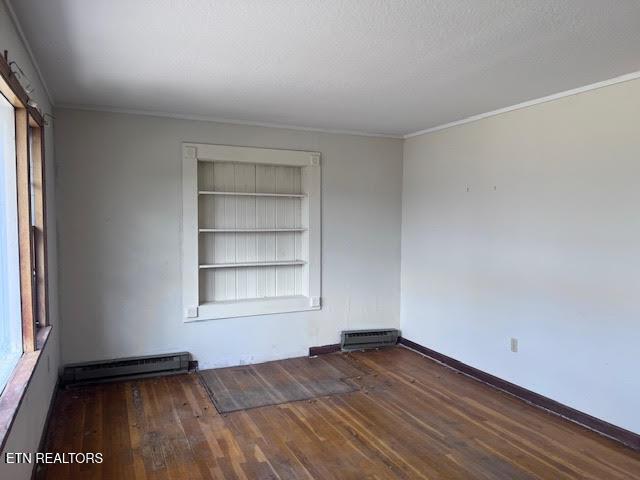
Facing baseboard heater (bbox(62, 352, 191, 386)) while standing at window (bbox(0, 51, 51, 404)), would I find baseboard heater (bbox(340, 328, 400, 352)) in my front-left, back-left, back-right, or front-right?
front-right

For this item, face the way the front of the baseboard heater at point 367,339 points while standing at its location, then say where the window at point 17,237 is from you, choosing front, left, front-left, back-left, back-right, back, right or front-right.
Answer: right

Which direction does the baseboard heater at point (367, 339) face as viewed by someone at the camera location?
facing the viewer and to the right of the viewer

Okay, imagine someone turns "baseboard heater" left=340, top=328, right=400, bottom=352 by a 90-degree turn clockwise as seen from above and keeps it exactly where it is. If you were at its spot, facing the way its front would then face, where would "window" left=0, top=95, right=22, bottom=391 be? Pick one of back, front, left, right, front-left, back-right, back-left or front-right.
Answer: front

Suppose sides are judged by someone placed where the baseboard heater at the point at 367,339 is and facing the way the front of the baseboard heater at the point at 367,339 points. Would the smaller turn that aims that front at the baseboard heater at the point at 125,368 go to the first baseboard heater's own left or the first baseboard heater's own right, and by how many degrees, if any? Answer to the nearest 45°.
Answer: approximately 90° to the first baseboard heater's own right
